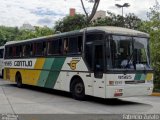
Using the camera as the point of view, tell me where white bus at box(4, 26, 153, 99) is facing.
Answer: facing the viewer and to the right of the viewer

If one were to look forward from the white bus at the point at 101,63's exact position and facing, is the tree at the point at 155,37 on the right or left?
on its left
